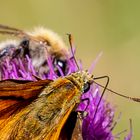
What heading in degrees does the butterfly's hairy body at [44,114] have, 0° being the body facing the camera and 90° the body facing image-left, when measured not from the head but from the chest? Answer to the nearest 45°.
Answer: approximately 225°
